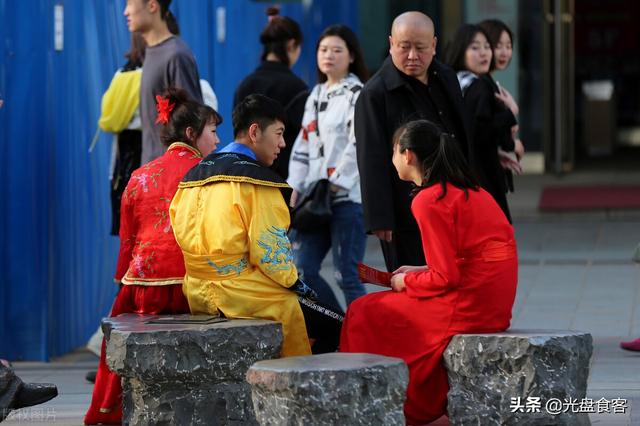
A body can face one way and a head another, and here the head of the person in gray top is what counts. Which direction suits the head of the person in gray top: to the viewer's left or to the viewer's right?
to the viewer's left

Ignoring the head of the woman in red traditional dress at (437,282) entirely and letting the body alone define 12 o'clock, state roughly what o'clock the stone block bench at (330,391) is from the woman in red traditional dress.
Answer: The stone block bench is roughly at 10 o'clock from the woman in red traditional dress.

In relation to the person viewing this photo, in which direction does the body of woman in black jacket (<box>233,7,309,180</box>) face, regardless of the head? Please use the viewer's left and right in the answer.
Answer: facing away from the viewer and to the right of the viewer

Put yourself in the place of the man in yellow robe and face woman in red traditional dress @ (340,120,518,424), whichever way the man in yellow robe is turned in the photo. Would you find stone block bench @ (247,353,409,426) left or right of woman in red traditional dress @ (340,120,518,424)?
right

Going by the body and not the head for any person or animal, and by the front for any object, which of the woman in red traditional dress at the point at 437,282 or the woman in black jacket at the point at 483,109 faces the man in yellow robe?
the woman in red traditional dress

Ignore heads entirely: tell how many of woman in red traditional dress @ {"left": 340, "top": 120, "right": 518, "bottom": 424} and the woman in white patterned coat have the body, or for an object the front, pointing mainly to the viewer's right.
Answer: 0

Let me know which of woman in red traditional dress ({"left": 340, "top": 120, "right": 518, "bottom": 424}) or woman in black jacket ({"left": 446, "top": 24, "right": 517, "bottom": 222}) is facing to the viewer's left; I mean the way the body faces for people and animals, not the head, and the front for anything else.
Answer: the woman in red traditional dress

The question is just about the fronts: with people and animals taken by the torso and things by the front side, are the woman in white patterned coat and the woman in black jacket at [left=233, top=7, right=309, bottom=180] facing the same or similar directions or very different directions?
very different directions

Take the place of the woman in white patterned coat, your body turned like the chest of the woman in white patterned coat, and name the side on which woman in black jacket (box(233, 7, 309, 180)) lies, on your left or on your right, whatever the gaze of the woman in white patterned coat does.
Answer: on your right
